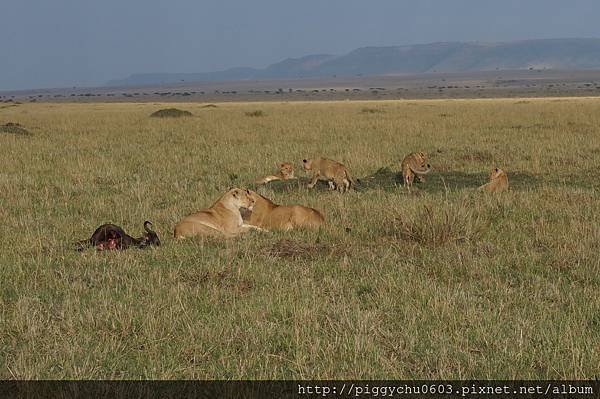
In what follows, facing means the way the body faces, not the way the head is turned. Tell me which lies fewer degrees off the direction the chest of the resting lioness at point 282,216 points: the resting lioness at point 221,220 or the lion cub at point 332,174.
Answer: the resting lioness

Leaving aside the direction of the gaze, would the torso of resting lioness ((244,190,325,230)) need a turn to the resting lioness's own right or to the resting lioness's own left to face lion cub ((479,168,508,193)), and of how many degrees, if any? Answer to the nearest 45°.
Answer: approximately 135° to the resting lioness's own right

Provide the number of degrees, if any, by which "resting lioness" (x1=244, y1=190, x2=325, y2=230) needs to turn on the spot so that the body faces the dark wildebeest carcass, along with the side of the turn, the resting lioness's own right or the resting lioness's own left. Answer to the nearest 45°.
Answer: approximately 45° to the resting lioness's own left

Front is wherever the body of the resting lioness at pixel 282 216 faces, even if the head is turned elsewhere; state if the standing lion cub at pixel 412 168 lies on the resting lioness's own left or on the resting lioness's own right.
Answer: on the resting lioness's own right

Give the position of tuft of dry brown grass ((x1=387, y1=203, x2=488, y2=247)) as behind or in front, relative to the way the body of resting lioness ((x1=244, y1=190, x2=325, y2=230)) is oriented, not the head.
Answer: behind

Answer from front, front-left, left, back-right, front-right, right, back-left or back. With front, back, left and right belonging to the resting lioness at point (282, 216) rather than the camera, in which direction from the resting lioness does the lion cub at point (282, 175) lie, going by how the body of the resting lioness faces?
right

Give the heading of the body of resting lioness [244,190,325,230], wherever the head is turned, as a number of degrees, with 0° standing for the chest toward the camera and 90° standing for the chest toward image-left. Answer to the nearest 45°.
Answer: approximately 90°

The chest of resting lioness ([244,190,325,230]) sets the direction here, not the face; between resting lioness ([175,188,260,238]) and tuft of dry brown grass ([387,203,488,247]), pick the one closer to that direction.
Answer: the resting lioness
